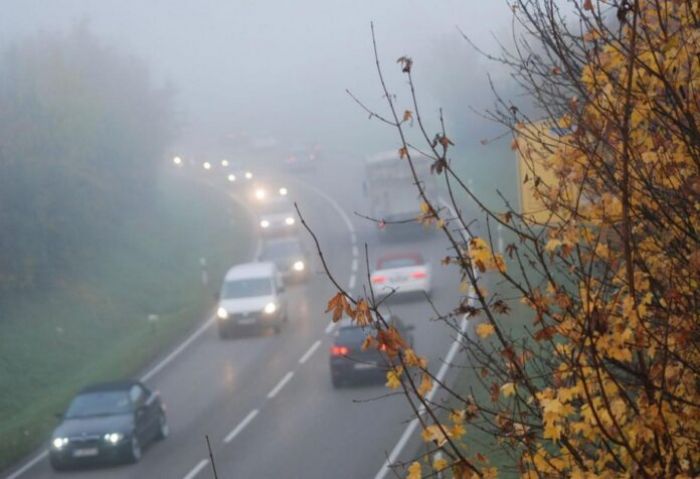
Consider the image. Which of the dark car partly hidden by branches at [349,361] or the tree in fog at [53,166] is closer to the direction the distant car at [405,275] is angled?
the tree in fog

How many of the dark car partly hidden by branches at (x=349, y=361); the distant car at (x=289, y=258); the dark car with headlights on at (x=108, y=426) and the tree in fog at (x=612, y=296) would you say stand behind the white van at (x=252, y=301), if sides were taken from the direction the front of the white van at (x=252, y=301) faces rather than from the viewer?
1

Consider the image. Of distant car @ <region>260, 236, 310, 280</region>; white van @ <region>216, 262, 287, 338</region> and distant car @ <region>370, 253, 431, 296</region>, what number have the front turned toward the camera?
2

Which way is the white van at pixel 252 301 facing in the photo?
toward the camera

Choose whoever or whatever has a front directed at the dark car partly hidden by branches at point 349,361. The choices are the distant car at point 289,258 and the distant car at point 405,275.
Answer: the distant car at point 289,258

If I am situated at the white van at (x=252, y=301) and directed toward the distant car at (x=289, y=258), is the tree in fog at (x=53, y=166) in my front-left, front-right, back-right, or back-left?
front-left

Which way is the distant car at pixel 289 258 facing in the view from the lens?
facing the viewer

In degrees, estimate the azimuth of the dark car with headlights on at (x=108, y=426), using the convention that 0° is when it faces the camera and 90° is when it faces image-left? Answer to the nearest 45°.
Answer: approximately 45°

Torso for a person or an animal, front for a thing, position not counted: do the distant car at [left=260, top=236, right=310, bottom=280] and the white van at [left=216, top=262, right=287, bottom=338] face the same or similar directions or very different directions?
same or similar directions

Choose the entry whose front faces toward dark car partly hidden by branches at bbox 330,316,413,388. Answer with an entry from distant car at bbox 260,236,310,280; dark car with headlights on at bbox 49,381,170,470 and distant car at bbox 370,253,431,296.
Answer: distant car at bbox 260,236,310,280

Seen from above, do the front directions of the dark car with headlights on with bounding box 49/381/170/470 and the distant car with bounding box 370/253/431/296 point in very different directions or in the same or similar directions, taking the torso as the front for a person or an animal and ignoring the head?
very different directions

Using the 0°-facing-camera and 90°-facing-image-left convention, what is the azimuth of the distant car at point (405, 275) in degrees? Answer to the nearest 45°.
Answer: approximately 180°

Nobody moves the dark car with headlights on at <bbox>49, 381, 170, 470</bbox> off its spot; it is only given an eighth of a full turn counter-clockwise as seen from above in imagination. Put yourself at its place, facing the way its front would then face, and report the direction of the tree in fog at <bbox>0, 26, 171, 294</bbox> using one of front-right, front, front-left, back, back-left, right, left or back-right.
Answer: back

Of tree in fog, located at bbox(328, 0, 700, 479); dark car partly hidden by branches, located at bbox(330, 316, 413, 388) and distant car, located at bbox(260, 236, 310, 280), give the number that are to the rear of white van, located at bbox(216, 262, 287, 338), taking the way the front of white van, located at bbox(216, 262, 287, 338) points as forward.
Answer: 1

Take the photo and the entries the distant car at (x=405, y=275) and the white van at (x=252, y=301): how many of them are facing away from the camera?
1

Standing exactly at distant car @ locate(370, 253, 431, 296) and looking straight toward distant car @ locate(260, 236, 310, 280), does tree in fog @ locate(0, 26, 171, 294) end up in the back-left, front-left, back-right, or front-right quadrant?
front-left

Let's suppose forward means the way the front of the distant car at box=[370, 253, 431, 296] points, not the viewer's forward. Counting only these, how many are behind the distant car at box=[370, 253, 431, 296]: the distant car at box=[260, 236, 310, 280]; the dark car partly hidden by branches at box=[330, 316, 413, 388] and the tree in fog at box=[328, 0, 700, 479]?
2

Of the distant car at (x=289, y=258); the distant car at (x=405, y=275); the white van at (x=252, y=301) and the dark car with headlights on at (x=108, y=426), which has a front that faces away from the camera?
the distant car at (x=405, y=275)

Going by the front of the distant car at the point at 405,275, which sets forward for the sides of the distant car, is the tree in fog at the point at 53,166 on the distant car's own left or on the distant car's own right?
on the distant car's own left

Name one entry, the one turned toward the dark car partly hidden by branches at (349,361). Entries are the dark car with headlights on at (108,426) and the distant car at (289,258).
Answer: the distant car at (289,258)

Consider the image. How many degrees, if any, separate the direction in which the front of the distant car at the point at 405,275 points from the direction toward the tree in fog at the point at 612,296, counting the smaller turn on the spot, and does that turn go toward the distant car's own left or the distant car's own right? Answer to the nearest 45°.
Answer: approximately 180°

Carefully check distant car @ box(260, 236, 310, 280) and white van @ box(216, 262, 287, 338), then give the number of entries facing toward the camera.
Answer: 2
